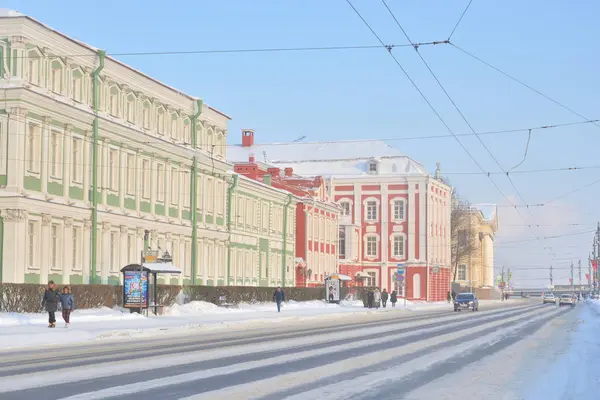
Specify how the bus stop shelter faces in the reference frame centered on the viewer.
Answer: facing the viewer and to the right of the viewer

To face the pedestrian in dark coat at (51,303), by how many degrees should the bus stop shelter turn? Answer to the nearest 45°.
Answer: approximately 45° to its right

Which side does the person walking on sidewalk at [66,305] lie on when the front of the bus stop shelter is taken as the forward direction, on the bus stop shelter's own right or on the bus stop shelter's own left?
on the bus stop shelter's own right

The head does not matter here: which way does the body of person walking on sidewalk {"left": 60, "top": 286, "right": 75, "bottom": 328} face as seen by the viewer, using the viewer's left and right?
facing the viewer

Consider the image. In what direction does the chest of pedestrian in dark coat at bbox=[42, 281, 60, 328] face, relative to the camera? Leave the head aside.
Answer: toward the camera

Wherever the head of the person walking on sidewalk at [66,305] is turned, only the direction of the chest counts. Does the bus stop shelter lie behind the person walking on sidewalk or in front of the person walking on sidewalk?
behind

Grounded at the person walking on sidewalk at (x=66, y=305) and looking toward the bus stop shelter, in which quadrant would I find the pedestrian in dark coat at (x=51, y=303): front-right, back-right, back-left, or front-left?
back-left

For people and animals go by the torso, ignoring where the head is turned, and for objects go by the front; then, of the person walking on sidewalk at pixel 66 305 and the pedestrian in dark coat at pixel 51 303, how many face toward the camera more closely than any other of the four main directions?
2

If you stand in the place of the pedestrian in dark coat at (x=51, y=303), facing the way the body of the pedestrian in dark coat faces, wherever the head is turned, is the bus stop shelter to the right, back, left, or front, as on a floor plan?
back
